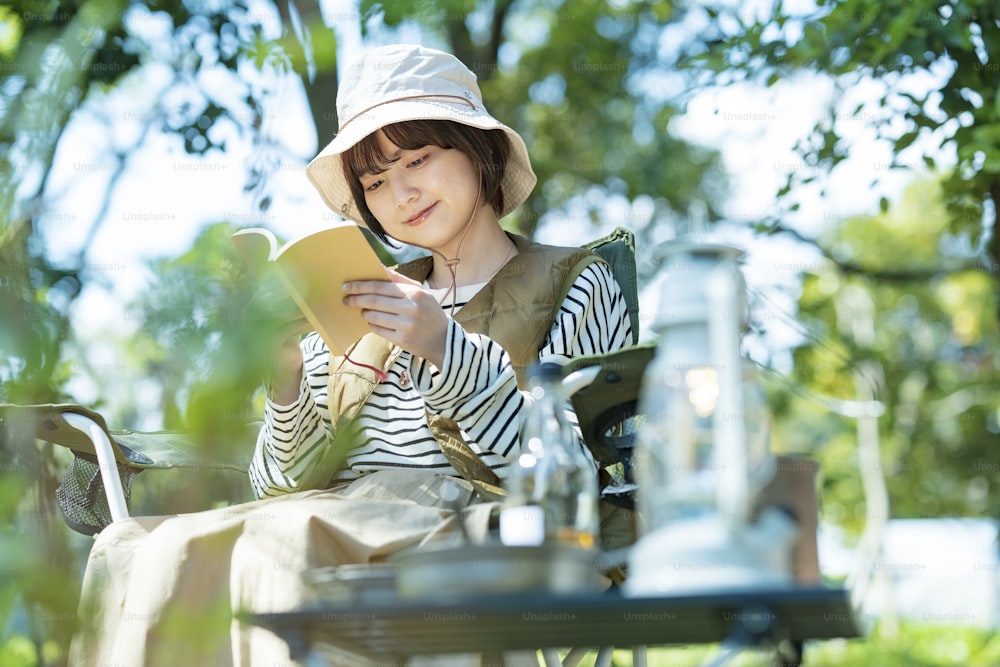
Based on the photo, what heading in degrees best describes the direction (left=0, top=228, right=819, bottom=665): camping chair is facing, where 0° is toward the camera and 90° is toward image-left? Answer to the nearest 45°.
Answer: approximately 45°

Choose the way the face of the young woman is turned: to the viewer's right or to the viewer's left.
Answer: to the viewer's left

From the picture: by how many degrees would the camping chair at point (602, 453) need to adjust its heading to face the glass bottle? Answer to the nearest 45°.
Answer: approximately 45° to its left

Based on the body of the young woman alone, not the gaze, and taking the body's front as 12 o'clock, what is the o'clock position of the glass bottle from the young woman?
The glass bottle is roughly at 10 o'clock from the young woman.

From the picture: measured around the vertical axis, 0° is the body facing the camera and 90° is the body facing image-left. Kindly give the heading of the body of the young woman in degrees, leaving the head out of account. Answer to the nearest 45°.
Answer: approximately 45°
